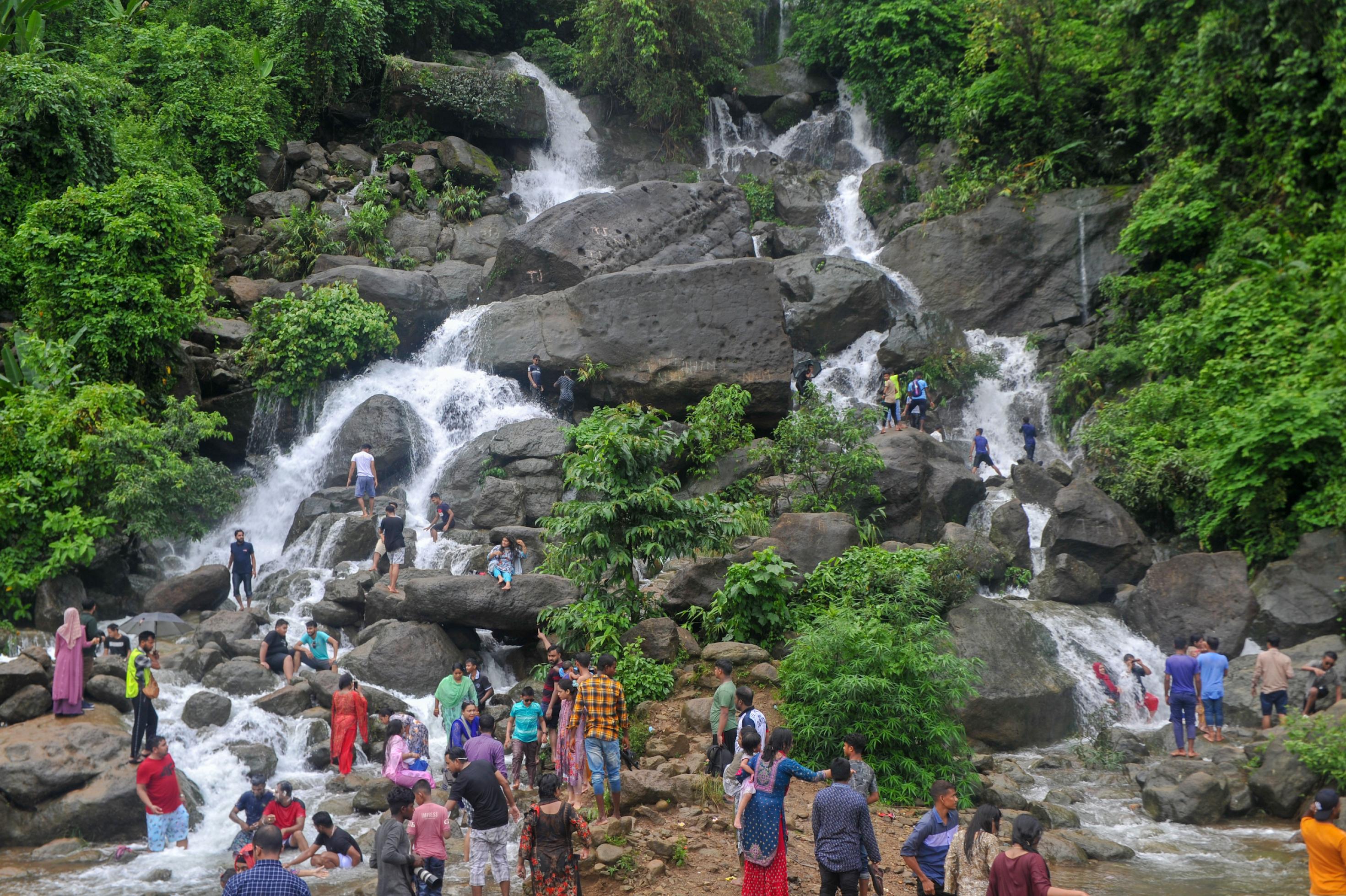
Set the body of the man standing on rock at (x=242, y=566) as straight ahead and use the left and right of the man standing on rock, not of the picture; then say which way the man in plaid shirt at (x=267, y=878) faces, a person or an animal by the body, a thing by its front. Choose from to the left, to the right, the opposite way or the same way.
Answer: the opposite way

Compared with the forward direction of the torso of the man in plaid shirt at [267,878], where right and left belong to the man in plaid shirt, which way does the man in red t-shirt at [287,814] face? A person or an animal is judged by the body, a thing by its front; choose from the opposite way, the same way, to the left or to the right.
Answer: the opposite way

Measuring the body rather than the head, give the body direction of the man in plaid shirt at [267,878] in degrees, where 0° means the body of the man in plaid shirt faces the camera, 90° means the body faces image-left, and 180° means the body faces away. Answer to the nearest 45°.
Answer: approximately 180°

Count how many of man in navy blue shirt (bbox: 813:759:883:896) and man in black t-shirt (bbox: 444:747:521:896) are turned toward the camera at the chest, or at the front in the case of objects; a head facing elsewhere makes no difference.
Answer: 0

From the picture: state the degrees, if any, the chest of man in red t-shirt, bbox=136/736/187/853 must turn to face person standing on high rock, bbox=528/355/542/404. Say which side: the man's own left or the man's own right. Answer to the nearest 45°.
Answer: approximately 90° to the man's own left

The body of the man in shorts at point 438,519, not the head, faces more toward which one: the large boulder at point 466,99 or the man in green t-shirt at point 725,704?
the man in green t-shirt

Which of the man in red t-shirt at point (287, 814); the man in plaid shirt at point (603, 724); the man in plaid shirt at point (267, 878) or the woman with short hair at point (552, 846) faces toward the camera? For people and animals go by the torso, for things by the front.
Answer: the man in red t-shirt

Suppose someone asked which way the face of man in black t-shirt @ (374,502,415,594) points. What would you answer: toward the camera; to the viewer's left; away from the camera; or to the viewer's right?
away from the camera
